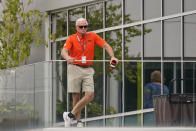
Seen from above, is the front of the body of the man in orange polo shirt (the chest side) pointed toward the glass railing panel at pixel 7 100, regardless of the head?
no

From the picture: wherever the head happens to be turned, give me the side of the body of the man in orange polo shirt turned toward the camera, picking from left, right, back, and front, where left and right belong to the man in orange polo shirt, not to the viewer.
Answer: front
